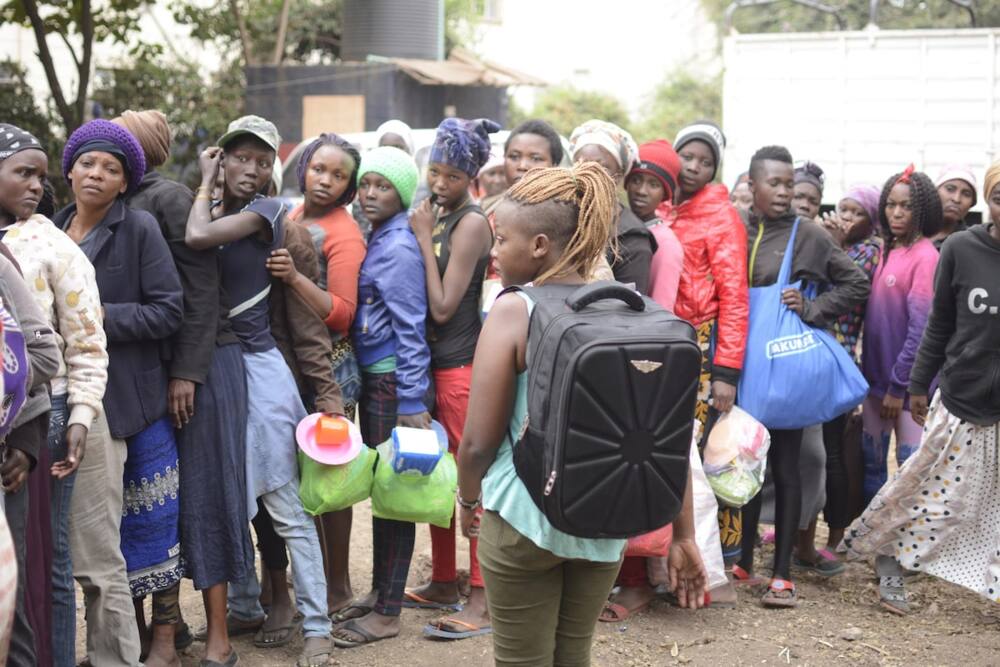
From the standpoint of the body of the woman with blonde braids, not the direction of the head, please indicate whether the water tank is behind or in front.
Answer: in front

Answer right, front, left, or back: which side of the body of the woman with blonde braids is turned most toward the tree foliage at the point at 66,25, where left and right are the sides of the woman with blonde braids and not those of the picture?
front

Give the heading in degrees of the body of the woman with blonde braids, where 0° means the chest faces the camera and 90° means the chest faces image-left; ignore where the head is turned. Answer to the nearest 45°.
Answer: approximately 135°

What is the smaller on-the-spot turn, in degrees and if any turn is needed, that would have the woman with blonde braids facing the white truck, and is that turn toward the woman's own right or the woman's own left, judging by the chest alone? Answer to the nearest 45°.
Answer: approximately 45° to the woman's own right

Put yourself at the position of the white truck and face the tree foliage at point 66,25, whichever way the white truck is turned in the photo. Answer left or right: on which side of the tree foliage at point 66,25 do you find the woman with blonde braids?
left
